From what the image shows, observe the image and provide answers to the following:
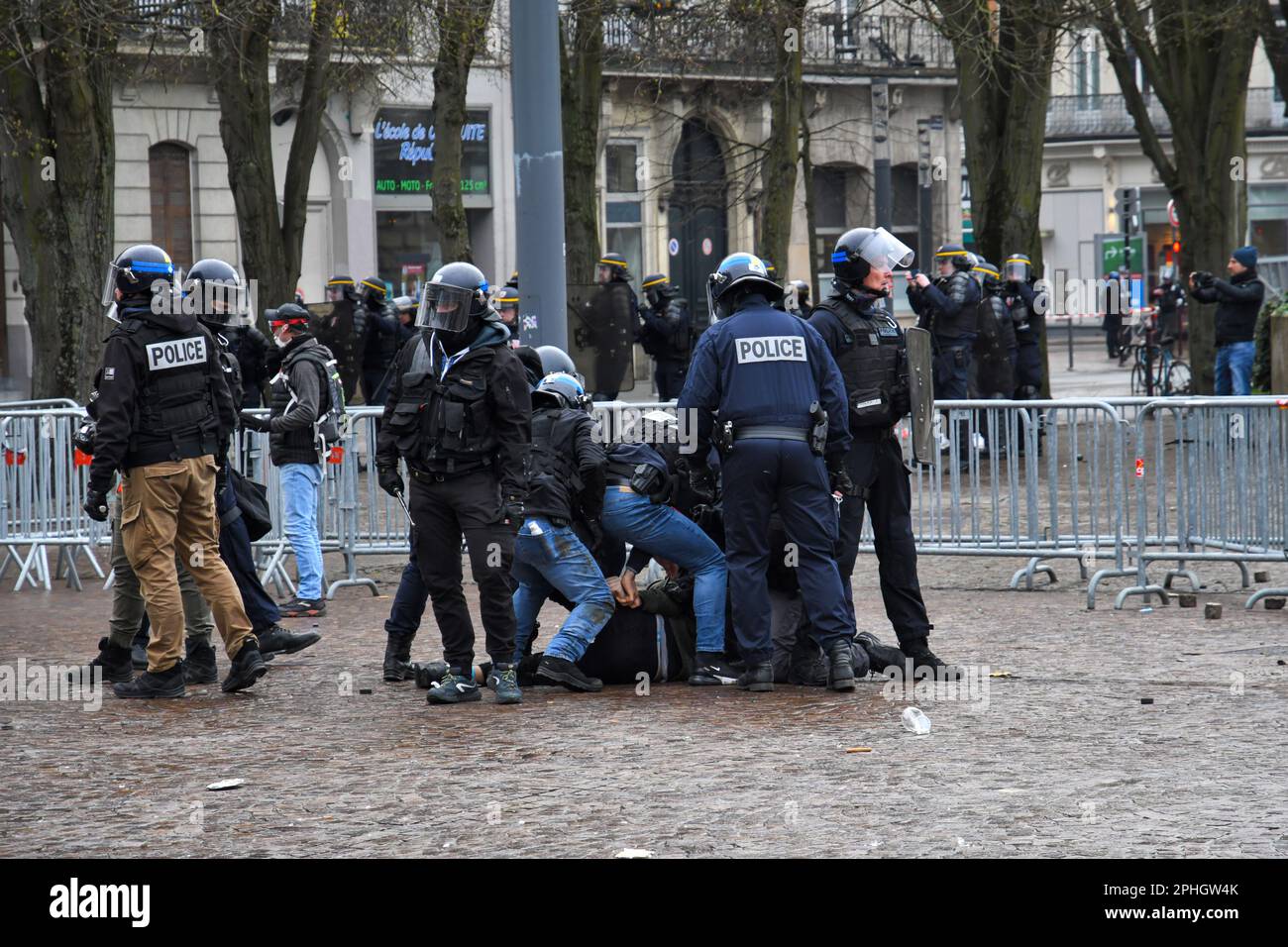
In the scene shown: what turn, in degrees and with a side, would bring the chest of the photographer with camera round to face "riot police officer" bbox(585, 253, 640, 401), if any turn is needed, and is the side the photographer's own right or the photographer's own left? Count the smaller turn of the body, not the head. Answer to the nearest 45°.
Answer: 0° — they already face them

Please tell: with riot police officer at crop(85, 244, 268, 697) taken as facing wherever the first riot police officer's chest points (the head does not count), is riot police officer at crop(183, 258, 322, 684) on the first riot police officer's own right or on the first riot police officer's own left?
on the first riot police officer's own right

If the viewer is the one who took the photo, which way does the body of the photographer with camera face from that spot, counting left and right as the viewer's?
facing to the left of the viewer

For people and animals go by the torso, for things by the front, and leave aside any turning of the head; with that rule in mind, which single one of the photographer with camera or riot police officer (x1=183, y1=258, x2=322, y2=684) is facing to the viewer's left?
the photographer with camera

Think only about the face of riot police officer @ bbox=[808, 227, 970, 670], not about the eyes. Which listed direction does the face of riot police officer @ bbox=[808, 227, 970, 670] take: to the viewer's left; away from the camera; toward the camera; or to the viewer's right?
to the viewer's right

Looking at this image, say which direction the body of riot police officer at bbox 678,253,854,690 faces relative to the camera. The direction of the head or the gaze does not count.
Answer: away from the camera

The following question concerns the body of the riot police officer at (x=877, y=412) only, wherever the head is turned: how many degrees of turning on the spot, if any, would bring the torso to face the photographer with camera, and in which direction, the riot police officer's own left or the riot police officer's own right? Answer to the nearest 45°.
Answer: approximately 135° to the riot police officer's own left
